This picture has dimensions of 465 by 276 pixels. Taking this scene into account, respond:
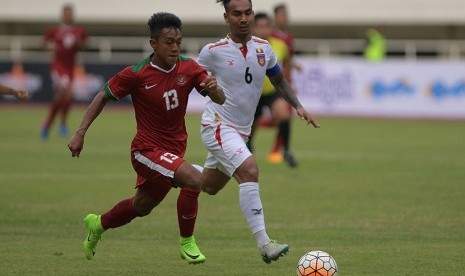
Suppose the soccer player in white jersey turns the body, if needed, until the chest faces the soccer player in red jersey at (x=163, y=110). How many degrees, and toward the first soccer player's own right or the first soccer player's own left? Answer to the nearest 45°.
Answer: approximately 90° to the first soccer player's own right

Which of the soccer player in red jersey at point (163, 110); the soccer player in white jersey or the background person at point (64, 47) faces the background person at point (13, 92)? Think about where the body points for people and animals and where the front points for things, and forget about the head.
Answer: the background person at point (64, 47)

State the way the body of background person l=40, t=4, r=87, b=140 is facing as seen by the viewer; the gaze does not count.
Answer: toward the camera

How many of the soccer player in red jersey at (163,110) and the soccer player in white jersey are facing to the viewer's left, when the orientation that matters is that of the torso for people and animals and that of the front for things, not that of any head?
0

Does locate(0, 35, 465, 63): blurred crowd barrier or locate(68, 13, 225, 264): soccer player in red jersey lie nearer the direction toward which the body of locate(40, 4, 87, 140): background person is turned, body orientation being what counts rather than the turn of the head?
the soccer player in red jersey

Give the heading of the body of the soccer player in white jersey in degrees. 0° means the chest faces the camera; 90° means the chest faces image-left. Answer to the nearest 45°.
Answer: approximately 315°

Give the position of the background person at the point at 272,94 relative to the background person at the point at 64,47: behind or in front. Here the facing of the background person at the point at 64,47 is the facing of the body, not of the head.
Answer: in front

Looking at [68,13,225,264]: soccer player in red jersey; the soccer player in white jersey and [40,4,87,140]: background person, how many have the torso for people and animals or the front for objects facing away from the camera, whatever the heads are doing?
0

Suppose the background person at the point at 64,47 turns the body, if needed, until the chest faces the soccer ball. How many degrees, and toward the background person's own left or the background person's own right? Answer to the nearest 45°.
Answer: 0° — they already face it

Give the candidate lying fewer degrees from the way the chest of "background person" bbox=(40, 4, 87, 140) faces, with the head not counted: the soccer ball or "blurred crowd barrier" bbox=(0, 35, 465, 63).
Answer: the soccer ball

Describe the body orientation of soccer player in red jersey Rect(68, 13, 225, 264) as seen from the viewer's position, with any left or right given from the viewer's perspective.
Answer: facing the viewer and to the right of the viewer

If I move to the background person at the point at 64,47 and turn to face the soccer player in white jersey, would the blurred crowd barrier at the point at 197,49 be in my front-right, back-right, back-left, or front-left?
back-left
